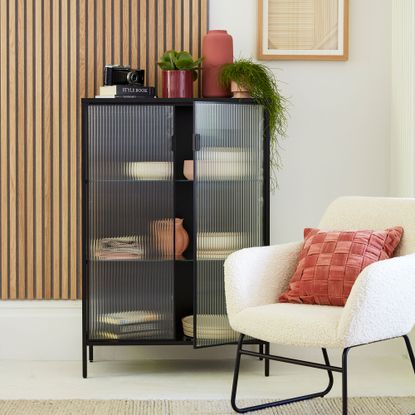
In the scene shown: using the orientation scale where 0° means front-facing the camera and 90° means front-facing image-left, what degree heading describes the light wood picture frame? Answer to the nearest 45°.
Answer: approximately 0°

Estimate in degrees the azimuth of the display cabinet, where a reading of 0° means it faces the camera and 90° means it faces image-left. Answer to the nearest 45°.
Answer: approximately 0°

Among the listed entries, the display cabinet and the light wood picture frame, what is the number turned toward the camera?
2

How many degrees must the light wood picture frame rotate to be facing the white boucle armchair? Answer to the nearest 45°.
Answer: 0° — it already faces it

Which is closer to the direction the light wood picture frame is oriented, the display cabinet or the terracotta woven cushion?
the terracotta woven cushion

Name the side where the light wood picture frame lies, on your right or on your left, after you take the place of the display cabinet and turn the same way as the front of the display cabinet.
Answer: on your left

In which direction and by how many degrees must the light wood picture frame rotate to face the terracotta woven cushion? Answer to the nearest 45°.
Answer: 0° — it already faces it

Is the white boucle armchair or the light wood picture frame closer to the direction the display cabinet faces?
the white boucle armchair

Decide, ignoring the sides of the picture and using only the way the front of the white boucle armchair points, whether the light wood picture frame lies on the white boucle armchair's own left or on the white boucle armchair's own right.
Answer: on the white boucle armchair's own right

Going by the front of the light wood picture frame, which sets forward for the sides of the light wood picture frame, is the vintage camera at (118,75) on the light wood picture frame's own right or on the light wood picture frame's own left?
on the light wood picture frame's own right
